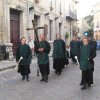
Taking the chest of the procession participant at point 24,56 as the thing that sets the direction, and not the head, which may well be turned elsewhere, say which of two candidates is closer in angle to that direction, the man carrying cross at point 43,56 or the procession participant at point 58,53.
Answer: the man carrying cross

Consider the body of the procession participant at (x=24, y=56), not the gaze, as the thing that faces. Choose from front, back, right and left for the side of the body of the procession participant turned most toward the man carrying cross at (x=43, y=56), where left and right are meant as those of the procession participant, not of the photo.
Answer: left

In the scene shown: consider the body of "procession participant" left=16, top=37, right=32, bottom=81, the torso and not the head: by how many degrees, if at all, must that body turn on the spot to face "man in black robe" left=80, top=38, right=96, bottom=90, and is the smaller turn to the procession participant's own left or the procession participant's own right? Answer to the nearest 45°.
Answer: approximately 45° to the procession participant's own left

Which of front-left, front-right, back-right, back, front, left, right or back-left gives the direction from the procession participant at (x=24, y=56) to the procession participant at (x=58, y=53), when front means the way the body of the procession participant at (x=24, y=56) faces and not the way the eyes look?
back-left

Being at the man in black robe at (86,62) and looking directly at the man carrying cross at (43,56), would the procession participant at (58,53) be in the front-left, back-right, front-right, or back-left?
front-right

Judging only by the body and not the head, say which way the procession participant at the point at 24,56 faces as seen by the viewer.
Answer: toward the camera

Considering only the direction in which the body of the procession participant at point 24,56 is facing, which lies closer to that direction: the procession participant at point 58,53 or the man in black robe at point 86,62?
the man in black robe
